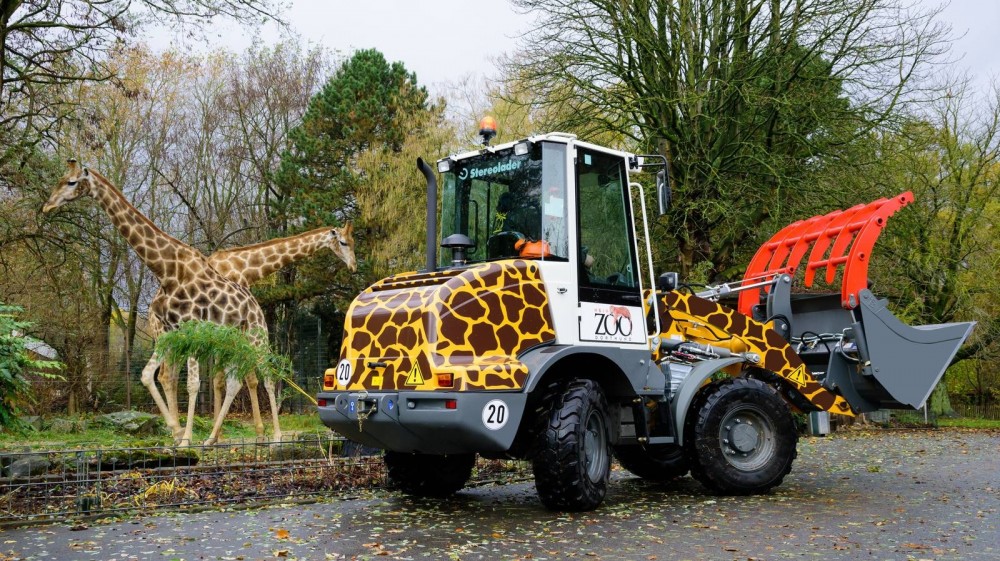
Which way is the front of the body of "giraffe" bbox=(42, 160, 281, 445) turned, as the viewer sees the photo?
to the viewer's left

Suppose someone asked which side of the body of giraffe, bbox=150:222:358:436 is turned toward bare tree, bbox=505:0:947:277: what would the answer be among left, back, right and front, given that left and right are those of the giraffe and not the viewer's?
front

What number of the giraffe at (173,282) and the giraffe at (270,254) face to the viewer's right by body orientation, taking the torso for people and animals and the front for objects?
1

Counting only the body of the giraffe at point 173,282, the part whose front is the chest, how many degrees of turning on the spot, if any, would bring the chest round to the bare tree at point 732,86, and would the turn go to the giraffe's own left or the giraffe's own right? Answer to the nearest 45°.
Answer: approximately 180°

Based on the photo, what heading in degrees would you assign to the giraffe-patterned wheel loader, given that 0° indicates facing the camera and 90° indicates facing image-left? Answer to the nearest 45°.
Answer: approximately 225°

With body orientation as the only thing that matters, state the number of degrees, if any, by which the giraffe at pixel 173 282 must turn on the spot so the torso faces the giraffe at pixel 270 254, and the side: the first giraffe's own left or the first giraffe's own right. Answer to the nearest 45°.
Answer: approximately 135° to the first giraffe's own right

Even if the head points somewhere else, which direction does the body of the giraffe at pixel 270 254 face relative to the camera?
to the viewer's right

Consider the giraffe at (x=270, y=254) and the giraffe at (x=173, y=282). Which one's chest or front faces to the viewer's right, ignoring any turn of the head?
the giraffe at (x=270, y=254)

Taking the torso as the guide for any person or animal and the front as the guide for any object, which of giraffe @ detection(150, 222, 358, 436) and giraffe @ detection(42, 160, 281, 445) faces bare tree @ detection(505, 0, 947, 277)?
giraffe @ detection(150, 222, 358, 436)

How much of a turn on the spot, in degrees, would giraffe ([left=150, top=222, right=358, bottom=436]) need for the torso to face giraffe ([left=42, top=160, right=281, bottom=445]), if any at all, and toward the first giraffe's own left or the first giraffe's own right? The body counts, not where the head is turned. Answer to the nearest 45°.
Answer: approximately 135° to the first giraffe's own right

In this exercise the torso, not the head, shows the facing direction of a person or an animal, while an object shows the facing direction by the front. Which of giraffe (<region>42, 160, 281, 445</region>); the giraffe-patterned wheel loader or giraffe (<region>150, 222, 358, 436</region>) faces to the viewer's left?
giraffe (<region>42, 160, 281, 445</region>)

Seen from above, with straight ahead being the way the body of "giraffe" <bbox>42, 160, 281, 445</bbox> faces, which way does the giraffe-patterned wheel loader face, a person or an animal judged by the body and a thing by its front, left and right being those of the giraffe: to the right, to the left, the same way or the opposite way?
the opposite way

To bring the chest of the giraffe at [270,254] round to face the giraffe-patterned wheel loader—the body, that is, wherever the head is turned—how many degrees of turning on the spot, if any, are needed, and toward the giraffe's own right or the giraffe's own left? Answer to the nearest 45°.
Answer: approximately 45° to the giraffe's own right

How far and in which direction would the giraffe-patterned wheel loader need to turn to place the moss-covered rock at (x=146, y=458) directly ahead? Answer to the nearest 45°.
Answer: approximately 135° to its left
